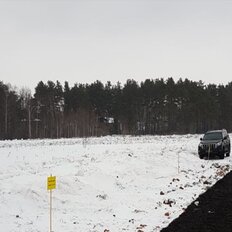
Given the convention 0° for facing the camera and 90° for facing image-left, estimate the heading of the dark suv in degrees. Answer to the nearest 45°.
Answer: approximately 45°
